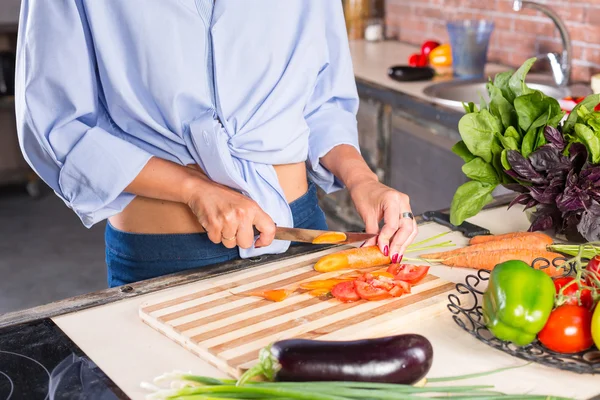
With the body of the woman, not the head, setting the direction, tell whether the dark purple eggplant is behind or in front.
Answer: in front

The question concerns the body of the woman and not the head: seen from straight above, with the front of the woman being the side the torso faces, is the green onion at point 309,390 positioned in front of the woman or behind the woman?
in front

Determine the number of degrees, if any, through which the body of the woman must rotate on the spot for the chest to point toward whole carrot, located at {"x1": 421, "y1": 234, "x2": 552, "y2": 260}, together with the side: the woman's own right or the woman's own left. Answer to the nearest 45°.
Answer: approximately 45° to the woman's own left

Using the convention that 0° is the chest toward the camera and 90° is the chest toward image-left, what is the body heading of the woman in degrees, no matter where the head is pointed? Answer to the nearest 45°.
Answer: approximately 315°

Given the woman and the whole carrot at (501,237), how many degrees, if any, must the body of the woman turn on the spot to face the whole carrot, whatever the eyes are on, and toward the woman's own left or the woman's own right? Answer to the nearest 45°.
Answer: approximately 45° to the woman's own left
